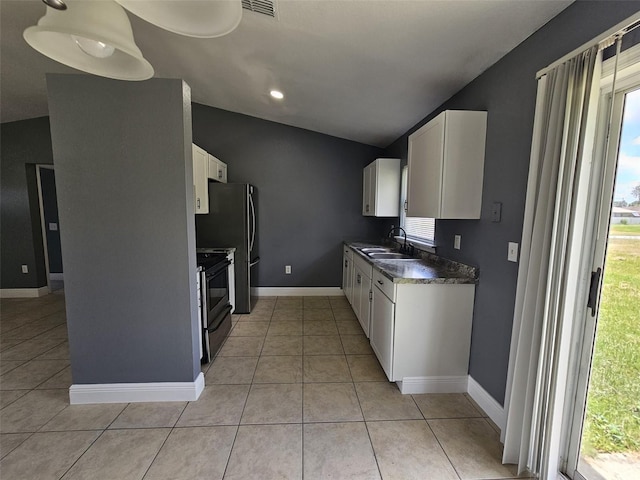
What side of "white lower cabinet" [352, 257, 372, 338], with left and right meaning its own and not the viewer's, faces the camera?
left

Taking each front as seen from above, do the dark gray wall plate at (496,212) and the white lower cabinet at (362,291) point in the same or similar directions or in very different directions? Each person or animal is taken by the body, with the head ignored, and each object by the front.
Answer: same or similar directions

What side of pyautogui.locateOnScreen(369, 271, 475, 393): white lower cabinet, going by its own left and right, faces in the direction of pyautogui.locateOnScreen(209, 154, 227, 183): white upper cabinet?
front

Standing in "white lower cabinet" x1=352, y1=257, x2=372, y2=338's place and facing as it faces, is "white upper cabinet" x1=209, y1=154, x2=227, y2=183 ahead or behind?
ahead

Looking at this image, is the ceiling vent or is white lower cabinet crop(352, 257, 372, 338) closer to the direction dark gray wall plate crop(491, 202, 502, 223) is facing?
the ceiling vent

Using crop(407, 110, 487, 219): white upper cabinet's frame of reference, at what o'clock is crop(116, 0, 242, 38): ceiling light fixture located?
The ceiling light fixture is roughly at 10 o'clock from the white upper cabinet.

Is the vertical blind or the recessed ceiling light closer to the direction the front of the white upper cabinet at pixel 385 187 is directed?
the recessed ceiling light

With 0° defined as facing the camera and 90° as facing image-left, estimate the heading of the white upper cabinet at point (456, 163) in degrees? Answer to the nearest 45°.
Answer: approximately 90°

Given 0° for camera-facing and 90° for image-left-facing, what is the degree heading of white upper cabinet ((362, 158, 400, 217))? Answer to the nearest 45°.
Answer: approximately 90°

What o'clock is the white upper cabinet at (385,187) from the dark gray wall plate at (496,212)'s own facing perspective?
The white upper cabinet is roughly at 3 o'clock from the dark gray wall plate.

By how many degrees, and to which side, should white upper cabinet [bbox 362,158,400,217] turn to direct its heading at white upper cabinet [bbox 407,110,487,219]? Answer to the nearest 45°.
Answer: approximately 90° to its left

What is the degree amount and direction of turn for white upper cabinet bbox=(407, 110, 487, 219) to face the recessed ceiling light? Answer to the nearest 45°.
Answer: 0° — it already faces it

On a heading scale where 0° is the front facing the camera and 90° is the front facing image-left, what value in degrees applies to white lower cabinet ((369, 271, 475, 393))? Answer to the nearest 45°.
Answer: approximately 90°
